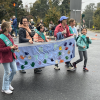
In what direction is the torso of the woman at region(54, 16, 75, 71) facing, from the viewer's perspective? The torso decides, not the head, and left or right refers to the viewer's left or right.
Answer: facing the viewer and to the right of the viewer
